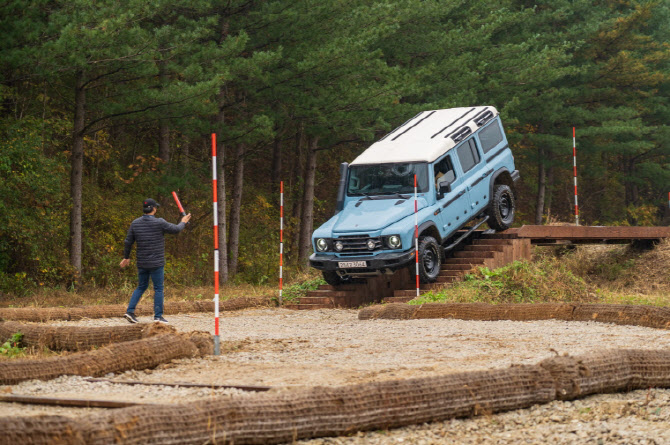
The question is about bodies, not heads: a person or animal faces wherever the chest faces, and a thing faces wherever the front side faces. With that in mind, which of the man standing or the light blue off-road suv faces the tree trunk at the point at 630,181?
the man standing

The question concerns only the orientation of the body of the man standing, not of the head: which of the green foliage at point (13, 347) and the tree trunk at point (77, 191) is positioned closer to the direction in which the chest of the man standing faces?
the tree trunk

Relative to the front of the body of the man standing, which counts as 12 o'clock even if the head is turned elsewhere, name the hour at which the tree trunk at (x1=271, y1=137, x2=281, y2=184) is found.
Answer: The tree trunk is roughly at 11 o'clock from the man standing.

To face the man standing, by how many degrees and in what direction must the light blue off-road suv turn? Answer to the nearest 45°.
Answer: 0° — it already faces them

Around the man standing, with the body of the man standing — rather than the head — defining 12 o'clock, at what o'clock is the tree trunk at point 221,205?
The tree trunk is roughly at 11 o'clock from the man standing.

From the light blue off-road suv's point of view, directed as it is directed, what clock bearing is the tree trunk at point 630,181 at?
The tree trunk is roughly at 5 o'clock from the light blue off-road suv.

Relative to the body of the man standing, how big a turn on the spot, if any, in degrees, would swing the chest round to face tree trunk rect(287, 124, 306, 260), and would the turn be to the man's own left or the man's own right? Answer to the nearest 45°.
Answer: approximately 45° to the man's own left

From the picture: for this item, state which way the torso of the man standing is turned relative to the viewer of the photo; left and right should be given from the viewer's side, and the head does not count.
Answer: facing away from the viewer and to the right of the viewer

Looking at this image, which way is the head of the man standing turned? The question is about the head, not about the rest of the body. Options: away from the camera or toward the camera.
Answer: away from the camera

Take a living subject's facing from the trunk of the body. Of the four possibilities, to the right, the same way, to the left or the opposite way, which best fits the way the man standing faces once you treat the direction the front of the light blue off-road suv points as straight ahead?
the opposite way

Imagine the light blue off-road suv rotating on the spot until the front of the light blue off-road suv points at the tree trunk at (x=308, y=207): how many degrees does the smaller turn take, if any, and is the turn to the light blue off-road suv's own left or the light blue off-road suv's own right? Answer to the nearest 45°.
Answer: approximately 135° to the light blue off-road suv's own right

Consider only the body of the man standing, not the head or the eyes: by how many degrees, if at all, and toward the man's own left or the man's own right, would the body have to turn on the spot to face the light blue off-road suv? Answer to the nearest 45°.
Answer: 0° — they already face it
